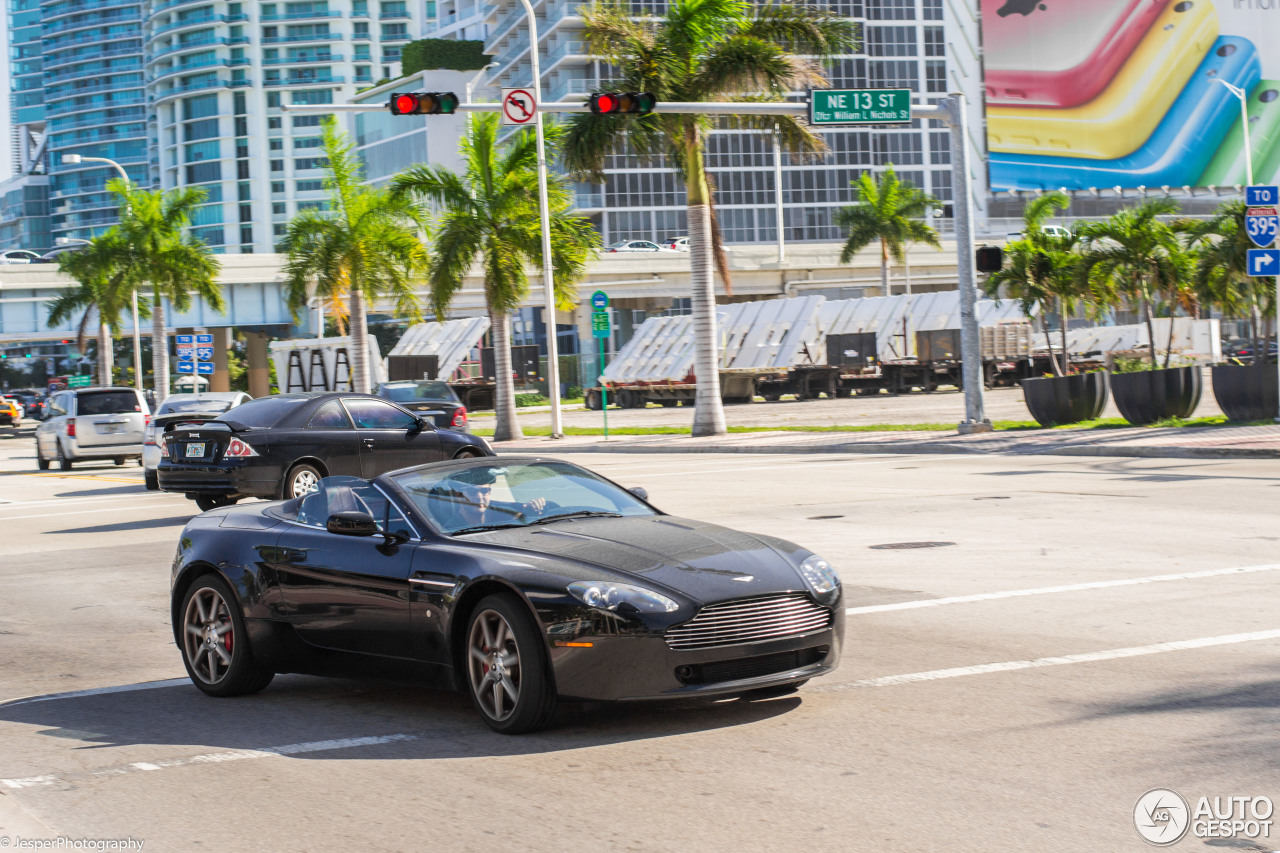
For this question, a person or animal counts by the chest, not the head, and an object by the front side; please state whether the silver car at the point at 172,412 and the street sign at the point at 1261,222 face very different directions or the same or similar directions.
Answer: very different directions

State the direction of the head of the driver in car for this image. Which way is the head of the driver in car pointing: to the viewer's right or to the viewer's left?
to the viewer's right

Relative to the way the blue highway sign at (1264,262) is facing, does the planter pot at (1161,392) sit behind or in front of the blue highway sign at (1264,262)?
behind

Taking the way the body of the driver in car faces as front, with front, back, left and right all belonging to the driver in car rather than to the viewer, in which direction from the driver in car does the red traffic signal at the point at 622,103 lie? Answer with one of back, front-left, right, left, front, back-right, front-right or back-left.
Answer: back-left

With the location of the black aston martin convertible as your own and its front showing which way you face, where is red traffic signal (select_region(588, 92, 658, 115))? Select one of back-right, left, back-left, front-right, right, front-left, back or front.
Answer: back-left

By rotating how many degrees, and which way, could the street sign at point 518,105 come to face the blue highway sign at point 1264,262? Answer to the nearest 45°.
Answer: approximately 45° to its left

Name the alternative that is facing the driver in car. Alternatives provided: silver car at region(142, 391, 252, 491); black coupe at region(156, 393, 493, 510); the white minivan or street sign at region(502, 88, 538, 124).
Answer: the street sign

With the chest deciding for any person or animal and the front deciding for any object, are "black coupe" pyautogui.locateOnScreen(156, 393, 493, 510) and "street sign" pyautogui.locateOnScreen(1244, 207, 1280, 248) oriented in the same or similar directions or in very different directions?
very different directions

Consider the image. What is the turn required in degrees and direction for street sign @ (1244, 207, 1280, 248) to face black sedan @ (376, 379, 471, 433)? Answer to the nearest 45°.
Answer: approximately 90° to its right

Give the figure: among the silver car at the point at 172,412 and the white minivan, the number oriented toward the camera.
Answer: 0

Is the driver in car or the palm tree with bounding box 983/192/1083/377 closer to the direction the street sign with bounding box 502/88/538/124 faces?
the driver in car

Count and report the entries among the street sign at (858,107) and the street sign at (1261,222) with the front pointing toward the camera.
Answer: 2
